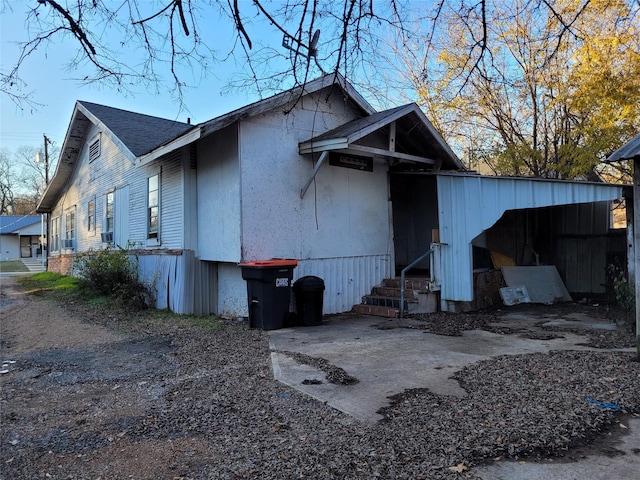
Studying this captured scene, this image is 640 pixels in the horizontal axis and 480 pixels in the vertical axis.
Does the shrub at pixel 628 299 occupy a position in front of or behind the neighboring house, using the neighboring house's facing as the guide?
in front

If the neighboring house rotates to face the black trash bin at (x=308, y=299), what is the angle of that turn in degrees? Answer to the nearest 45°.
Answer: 0° — it already faces it

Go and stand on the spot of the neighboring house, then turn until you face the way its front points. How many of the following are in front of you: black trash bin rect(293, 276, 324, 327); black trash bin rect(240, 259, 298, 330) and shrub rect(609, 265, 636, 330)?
3

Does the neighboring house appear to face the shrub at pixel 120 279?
yes

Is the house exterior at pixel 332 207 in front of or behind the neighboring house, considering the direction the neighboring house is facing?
in front

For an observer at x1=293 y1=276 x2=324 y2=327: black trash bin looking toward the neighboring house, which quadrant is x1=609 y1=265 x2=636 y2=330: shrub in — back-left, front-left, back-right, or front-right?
back-right

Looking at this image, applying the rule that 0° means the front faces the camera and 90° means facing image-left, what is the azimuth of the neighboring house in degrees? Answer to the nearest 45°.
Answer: approximately 0°

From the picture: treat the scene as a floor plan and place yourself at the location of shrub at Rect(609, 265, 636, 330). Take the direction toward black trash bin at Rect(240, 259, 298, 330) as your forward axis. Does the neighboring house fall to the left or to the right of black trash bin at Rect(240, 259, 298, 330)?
right

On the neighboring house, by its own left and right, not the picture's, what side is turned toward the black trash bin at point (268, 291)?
front
